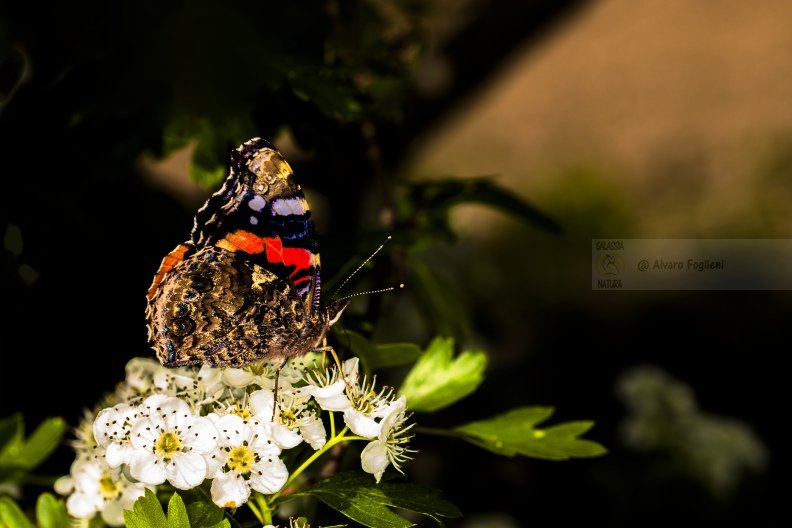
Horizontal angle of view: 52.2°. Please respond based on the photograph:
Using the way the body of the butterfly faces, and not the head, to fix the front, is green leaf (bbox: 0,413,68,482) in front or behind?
behind

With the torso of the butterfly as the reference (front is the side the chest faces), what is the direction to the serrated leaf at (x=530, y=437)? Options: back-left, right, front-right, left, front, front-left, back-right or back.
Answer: front

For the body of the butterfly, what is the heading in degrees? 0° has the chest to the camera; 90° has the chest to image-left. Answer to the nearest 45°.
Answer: approximately 270°
